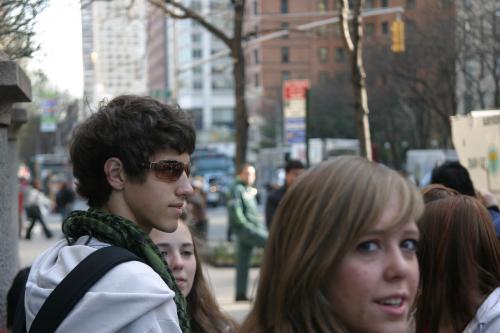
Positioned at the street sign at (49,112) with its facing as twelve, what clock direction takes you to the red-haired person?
The red-haired person is roughly at 12 o'clock from the street sign.

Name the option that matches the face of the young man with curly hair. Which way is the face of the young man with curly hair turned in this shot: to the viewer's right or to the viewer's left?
to the viewer's right

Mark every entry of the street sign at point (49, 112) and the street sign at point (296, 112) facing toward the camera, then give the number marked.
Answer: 2

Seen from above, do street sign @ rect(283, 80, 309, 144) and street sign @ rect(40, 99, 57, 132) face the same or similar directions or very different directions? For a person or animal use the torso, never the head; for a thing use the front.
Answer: same or similar directions

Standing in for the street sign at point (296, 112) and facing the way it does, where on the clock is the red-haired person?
The red-haired person is roughly at 12 o'clock from the street sign.

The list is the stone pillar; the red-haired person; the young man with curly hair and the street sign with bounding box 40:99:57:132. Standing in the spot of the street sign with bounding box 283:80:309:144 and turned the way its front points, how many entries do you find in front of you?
3

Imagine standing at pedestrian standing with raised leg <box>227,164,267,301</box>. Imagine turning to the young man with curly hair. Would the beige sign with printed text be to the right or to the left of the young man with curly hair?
left

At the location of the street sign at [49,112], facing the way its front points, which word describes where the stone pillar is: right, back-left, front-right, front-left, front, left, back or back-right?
front

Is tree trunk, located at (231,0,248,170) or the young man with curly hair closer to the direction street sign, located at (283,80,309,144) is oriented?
the young man with curly hair

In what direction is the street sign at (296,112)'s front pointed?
toward the camera

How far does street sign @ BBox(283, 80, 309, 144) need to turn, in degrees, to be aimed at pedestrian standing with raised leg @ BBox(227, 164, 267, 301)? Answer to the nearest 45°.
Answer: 0° — it already faces them

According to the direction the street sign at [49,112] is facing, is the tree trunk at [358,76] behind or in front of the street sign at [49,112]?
in front

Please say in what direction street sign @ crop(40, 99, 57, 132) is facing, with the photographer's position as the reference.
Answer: facing the viewer
